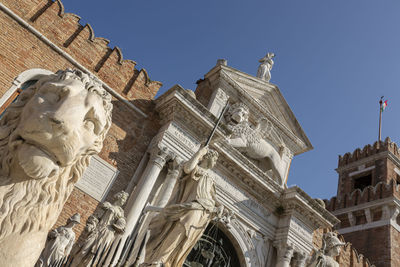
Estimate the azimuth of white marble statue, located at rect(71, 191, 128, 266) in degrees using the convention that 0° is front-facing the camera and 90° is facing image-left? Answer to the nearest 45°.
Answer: approximately 315°

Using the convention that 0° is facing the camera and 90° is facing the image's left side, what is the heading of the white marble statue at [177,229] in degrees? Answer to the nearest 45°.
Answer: approximately 315°

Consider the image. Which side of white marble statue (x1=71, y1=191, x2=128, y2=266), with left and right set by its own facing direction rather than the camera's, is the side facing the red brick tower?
left
